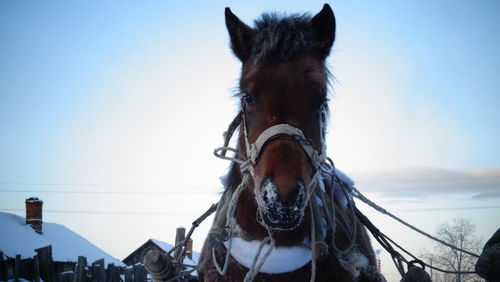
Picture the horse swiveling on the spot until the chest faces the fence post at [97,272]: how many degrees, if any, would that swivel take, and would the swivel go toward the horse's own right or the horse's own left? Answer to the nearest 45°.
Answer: approximately 135° to the horse's own right

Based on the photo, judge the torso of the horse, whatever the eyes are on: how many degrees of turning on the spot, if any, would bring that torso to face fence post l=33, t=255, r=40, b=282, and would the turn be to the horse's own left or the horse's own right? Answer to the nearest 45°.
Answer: approximately 135° to the horse's own right

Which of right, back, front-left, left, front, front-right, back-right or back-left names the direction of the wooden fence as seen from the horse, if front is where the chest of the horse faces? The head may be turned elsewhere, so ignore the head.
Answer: back-right

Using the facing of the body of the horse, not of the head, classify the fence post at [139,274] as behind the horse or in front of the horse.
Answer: behind

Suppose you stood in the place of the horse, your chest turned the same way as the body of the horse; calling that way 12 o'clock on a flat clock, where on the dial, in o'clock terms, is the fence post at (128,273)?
The fence post is roughly at 5 o'clock from the horse.

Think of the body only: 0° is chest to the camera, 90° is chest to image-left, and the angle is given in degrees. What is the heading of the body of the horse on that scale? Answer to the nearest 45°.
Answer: approximately 0°

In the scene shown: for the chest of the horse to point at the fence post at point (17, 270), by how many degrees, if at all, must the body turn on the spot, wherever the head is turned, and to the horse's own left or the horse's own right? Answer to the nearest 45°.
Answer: approximately 135° to the horse's own right
